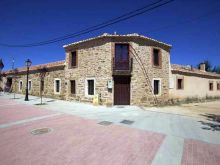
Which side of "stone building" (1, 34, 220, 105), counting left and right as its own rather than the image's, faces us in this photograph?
front
